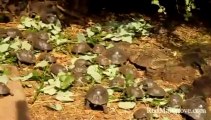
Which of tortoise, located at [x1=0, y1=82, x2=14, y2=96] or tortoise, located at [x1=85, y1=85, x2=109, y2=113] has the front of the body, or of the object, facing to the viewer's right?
tortoise, located at [x1=0, y1=82, x2=14, y2=96]

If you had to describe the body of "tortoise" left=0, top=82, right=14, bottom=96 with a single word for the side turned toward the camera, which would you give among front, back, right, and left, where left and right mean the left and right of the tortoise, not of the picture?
right

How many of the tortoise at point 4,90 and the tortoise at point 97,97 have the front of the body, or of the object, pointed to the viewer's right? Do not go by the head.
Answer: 1

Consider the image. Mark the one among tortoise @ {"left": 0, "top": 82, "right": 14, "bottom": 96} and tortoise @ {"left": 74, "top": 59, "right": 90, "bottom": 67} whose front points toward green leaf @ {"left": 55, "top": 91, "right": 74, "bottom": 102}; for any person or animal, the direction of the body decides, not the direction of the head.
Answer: tortoise @ {"left": 0, "top": 82, "right": 14, "bottom": 96}

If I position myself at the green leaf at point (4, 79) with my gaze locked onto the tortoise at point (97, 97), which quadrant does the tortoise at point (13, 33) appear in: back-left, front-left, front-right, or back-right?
back-left

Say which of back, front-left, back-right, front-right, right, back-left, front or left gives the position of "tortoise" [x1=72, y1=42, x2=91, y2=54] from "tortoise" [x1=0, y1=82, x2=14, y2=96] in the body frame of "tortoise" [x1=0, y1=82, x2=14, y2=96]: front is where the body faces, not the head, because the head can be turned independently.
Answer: front-left
